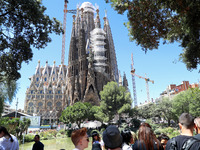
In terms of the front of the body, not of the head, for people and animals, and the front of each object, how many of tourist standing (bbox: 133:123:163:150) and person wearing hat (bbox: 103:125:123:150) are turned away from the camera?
2

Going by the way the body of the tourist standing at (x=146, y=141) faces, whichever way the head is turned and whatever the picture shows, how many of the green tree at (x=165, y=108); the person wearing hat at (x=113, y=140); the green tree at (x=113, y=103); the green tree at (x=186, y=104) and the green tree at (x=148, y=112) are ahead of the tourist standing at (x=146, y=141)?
4

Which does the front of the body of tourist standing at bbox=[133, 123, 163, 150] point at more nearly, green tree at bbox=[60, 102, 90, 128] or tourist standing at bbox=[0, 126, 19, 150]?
the green tree

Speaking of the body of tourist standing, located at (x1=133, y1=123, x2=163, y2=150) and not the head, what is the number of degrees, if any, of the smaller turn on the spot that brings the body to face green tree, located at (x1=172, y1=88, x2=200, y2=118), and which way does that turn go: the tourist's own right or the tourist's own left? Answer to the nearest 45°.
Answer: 0° — they already face it

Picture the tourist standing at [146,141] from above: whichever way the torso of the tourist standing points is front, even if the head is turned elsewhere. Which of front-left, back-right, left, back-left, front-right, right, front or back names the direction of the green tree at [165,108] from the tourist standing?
front

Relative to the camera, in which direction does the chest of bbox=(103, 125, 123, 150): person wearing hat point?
away from the camera

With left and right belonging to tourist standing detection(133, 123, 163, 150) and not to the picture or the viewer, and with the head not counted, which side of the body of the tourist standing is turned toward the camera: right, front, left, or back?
back

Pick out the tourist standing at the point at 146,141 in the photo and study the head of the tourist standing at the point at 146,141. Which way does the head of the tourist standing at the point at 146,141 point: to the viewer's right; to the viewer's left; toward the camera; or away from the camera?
away from the camera

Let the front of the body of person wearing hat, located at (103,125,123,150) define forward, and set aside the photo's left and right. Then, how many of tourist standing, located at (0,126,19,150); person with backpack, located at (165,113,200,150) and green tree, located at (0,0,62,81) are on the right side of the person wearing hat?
1

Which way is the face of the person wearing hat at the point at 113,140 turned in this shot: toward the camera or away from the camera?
away from the camera

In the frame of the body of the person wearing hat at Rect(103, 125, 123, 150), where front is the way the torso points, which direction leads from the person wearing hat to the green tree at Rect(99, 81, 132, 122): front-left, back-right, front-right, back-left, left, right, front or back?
front
